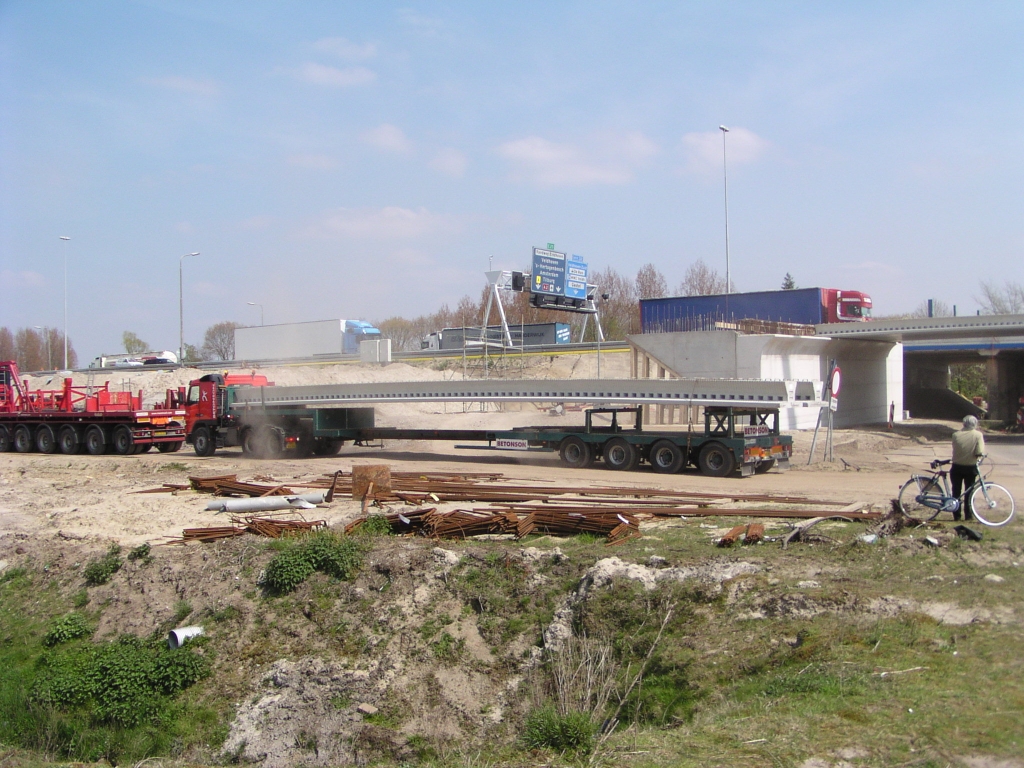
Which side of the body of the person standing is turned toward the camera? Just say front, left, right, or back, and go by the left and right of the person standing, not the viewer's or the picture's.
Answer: back

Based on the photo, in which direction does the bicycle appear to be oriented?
to the viewer's right

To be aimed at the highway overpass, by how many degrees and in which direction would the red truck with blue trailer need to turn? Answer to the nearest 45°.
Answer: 0° — it already faces it

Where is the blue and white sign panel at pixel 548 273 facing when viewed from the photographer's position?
facing the viewer and to the right of the viewer

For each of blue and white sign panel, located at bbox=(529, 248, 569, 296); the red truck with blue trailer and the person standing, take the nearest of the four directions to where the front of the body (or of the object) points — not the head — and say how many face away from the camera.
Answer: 1

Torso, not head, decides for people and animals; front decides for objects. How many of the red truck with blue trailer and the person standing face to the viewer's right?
1

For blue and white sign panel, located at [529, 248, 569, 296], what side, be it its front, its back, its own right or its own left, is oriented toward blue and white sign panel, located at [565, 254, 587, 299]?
left

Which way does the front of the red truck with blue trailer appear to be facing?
to the viewer's right

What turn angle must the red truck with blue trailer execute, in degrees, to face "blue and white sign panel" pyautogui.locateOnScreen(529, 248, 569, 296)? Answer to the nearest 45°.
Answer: approximately 180°

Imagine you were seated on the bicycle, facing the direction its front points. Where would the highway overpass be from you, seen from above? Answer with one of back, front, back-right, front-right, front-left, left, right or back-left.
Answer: left

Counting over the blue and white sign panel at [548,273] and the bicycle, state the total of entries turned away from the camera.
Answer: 0

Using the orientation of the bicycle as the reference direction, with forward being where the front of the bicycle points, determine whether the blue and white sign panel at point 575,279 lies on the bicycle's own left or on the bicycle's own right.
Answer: on the bicycle's own left

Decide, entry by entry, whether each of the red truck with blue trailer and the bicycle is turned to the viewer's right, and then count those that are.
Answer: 2

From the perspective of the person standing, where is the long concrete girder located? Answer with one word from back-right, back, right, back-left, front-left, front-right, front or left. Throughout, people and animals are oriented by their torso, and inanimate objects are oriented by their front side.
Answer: front-left

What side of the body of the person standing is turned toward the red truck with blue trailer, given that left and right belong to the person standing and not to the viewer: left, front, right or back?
front
